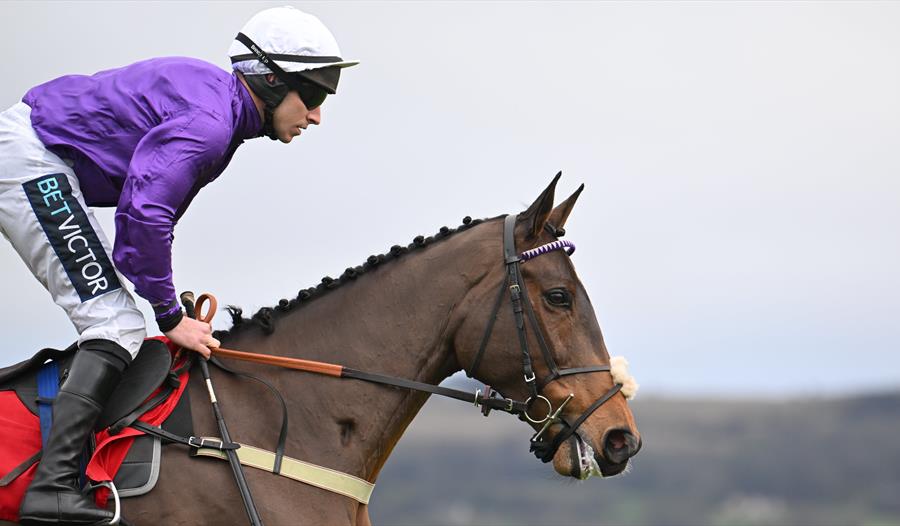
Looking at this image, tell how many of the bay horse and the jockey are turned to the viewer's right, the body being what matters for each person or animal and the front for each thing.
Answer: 2

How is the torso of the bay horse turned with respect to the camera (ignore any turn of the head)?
to the viewer's right

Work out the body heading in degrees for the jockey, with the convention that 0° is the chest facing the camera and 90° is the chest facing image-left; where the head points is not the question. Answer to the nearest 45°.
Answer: approximately 270°
